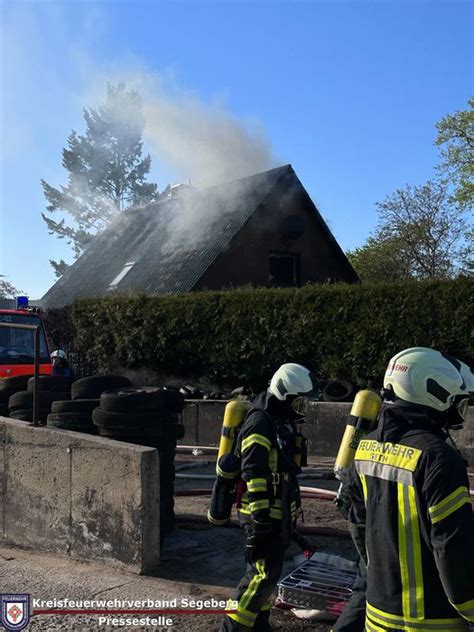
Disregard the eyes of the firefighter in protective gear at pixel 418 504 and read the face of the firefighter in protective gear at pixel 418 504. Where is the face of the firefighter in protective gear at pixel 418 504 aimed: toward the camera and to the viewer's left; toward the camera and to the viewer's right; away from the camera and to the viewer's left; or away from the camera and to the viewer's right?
away from the camera and to the viewer's right

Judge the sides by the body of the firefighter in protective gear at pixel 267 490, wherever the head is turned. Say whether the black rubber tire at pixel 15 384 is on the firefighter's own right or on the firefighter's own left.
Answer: on the firefighter's own left

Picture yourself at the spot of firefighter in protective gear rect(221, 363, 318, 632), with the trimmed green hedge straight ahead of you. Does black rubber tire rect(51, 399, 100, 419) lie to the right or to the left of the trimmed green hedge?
left

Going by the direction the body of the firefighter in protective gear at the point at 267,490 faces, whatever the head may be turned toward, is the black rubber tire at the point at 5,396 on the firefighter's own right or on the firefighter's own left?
on the firefighter's own left

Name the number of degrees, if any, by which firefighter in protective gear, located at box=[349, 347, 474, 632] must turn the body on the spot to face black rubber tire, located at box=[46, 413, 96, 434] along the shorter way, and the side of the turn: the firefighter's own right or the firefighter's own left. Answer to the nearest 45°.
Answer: approximately 90° to the firefighter's own left

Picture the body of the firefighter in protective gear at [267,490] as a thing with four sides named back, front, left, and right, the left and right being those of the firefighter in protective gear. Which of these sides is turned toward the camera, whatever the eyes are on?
right

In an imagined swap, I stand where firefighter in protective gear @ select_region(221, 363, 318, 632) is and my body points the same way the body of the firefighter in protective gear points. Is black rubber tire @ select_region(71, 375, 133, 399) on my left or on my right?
on my left

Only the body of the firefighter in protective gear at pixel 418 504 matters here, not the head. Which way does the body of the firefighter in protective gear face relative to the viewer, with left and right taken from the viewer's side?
facing away from the viewer and to the right of the viewer

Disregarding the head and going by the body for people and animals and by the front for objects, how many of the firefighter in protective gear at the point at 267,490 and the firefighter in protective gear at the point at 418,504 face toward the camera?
0

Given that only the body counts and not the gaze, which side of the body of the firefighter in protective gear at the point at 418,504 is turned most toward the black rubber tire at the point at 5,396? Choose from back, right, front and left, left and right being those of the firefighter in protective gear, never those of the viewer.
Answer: left

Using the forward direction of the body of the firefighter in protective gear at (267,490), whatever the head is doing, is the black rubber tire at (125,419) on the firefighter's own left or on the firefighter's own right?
on the firefighter's own left
